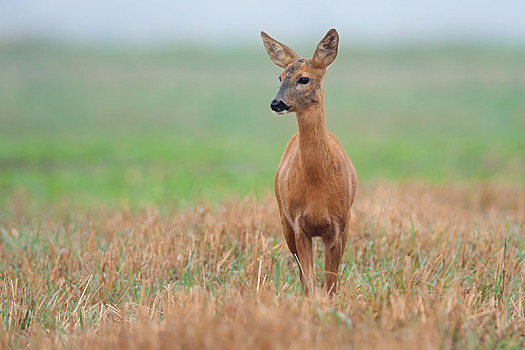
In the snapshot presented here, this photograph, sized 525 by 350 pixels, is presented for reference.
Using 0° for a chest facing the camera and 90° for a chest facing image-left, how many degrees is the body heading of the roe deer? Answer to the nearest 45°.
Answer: approximately 0°
